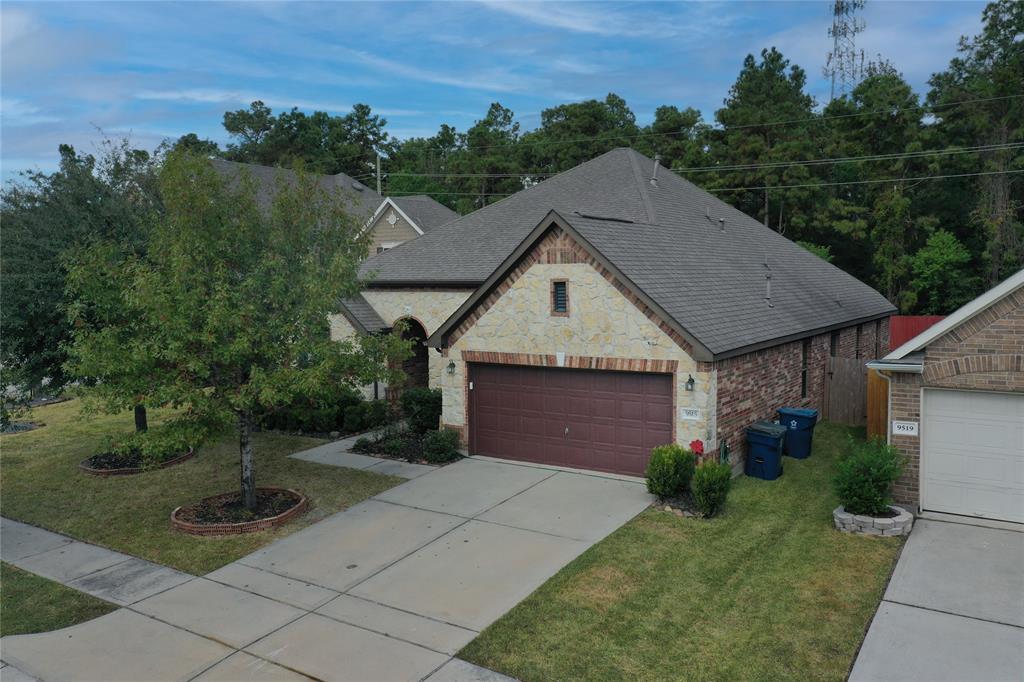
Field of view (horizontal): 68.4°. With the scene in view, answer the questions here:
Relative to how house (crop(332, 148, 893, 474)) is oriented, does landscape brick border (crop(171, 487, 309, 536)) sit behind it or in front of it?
in front

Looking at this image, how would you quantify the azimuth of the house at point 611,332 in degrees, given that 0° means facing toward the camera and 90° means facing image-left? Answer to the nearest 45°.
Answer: approximately 45°

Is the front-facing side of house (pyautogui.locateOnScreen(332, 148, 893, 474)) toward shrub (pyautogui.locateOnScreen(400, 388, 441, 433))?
no

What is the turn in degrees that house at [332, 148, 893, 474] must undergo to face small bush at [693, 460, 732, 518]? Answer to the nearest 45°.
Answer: approximately 90° to its left

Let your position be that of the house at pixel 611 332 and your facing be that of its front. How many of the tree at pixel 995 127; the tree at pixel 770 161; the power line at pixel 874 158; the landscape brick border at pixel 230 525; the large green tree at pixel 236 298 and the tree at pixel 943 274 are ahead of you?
2

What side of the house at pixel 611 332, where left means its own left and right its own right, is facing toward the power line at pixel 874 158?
back

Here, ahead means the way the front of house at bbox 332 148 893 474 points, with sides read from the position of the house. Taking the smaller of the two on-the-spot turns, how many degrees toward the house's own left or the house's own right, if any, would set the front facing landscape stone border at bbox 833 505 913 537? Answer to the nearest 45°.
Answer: approximately 90° to the house's own left

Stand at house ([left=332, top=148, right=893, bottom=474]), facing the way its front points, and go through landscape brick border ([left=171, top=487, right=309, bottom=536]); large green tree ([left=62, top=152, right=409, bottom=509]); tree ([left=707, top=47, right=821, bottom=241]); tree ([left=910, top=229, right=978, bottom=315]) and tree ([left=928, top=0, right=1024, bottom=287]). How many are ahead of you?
2

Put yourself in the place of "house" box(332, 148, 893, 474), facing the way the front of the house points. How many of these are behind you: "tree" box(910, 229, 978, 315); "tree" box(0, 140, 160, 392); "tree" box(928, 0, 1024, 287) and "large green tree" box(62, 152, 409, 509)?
2

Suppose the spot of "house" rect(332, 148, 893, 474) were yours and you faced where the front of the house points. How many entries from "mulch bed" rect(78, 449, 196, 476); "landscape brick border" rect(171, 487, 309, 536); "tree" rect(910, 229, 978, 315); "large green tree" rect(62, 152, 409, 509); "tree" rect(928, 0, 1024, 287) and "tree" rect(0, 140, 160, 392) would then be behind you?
2

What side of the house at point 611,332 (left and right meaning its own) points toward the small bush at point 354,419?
front

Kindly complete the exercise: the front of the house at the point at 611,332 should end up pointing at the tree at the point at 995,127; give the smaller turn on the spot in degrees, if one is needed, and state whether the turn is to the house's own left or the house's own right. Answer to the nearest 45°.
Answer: approximately 180°

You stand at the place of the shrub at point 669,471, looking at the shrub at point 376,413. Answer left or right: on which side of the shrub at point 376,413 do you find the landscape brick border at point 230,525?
left

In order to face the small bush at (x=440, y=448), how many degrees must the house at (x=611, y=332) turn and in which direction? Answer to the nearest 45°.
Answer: approximately 45° to its right

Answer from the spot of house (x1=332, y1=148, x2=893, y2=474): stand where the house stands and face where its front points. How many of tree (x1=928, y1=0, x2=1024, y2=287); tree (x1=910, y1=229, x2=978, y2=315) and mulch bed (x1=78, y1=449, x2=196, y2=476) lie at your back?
2

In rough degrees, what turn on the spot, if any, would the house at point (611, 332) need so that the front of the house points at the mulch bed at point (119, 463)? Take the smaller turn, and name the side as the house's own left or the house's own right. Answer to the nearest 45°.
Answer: approximately 45° to the house's own right

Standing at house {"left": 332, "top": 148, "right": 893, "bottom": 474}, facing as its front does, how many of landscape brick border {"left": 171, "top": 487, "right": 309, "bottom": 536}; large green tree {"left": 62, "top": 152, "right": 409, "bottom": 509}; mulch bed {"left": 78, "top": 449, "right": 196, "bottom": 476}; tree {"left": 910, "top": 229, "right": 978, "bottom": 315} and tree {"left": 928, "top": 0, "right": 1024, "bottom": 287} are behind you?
2

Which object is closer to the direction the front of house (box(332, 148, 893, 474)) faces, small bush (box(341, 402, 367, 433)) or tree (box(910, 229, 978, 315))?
the small bush

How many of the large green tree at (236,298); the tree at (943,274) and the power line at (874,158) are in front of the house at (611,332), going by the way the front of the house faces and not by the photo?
1

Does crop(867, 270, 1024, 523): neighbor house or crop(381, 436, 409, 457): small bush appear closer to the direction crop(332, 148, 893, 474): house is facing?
the small bush

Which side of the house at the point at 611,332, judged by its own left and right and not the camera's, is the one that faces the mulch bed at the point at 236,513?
front

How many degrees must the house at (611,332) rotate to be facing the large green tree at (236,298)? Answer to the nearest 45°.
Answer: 0° — it already faces it
